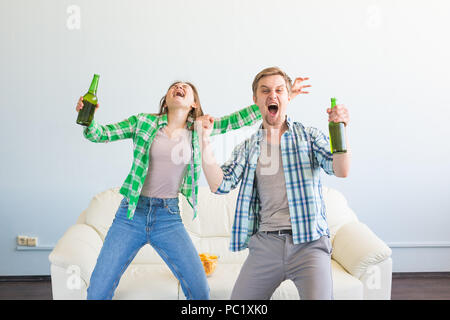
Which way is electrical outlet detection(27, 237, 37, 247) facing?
toward the camera

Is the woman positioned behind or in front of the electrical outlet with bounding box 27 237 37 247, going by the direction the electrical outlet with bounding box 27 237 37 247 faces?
in front

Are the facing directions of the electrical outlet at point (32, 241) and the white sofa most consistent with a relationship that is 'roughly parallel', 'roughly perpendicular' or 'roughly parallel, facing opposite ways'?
roughly parallel

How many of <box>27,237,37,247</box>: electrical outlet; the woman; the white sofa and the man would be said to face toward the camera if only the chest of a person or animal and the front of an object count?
4

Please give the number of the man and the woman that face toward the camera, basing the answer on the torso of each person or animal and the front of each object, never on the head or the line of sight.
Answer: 2

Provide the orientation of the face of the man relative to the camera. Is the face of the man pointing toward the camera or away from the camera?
toward the camera

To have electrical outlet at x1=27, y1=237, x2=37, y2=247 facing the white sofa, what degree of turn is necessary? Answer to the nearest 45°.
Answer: approximately 45° to its left

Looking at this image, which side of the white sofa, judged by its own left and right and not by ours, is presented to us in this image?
front
